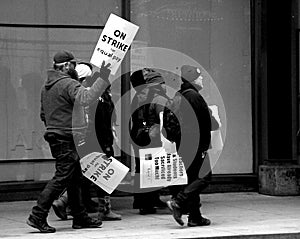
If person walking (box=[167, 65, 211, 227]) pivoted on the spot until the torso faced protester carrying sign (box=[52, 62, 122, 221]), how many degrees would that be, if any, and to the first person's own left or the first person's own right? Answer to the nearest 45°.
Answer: approximately 180°

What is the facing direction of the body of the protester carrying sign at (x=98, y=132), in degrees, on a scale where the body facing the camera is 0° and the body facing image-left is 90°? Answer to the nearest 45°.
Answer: approximately 270°

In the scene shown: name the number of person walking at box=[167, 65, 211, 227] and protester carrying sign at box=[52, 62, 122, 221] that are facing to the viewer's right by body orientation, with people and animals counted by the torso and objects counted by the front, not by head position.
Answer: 2

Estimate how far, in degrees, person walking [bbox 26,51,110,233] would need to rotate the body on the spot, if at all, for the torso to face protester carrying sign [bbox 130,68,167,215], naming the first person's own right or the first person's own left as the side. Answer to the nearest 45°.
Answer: approximately 45° to the first person's own left

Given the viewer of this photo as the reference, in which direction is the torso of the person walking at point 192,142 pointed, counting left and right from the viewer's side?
facing to the right of the viewer

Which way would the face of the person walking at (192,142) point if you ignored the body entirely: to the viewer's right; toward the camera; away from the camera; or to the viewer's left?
to the viewer's right

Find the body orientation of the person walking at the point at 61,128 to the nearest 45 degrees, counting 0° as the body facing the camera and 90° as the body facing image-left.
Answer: approximately 270°

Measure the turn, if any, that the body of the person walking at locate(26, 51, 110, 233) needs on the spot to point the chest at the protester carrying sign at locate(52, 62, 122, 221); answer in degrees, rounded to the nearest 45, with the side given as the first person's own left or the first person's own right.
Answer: approximately 45° to the first person's own left

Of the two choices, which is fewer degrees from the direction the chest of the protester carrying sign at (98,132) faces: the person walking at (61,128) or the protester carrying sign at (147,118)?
the protester carrying sign
